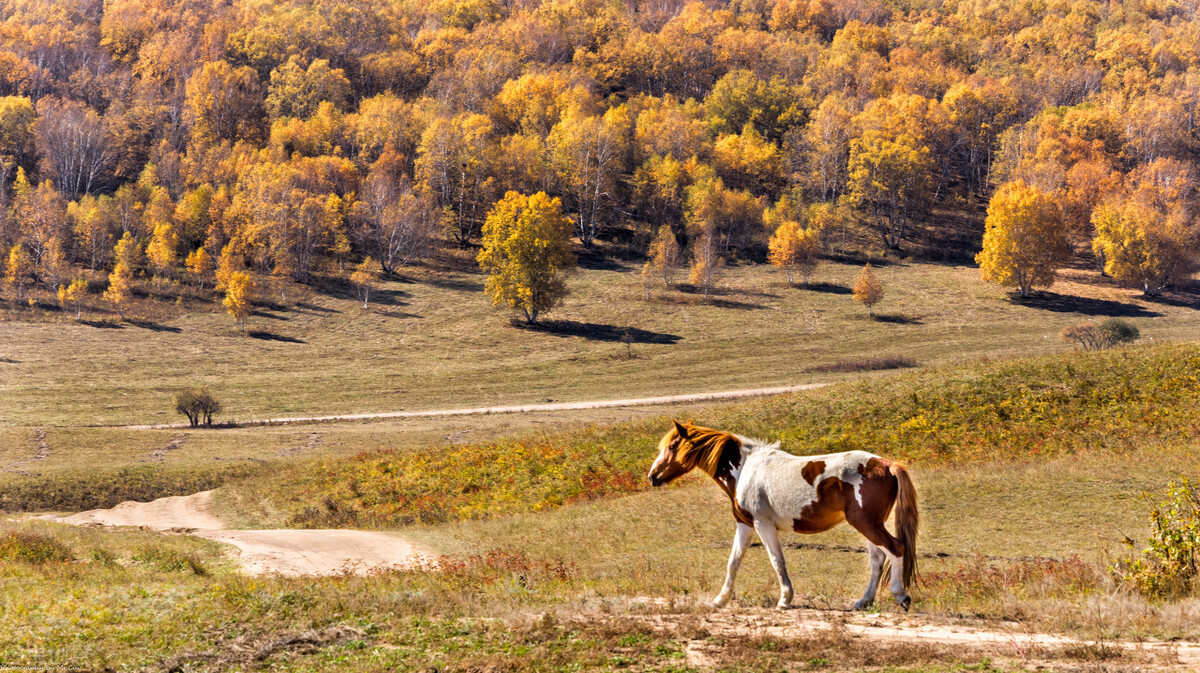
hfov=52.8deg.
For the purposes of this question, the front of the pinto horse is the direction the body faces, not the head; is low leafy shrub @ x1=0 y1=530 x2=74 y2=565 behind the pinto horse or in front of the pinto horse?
in front

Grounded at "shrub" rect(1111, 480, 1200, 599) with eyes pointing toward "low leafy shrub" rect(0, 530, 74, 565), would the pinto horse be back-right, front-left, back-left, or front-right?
front-left

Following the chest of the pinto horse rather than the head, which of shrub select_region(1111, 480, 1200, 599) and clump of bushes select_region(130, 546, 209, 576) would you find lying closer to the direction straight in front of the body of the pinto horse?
the clump of bushes

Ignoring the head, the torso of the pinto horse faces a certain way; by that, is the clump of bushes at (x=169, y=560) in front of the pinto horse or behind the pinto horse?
in front

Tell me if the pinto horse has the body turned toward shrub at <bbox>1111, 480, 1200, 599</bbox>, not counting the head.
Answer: no

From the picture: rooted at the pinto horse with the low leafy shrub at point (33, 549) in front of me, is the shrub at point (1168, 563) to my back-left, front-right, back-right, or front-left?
back-right

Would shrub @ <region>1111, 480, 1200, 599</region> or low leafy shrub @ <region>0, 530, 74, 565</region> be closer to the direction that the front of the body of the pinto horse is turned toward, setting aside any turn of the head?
the low leafy shrub

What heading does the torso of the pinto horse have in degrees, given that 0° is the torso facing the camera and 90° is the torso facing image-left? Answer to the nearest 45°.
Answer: approximately 90°
